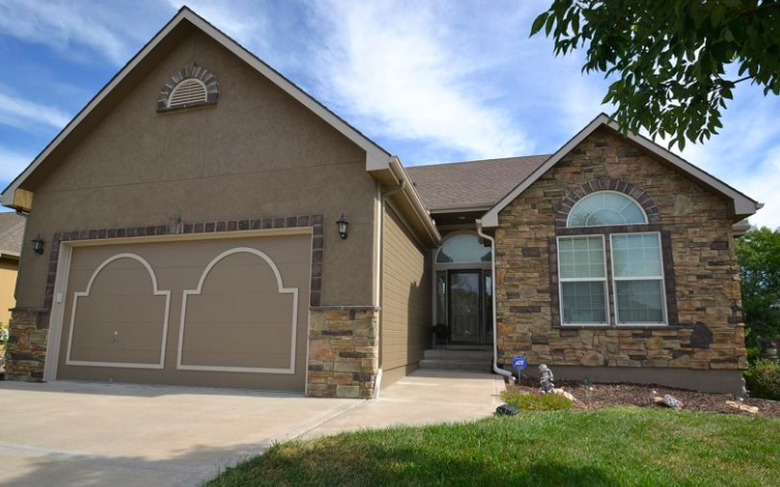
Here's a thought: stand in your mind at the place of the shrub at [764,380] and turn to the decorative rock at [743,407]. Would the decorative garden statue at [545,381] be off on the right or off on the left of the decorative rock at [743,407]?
right

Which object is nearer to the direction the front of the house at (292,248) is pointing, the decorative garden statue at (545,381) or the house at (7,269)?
the decorative garden statue

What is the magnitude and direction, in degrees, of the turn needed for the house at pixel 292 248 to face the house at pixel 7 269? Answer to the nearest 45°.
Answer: approximately 135° to its right

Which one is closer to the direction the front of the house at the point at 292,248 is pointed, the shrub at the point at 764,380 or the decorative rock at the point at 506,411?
the decorative rock

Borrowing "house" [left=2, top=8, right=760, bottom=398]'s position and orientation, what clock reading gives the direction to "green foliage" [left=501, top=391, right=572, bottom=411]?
The green foliage is roughly at 10 o'clock from the house.

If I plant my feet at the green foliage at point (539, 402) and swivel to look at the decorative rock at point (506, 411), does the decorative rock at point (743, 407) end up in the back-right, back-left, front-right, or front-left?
back-left

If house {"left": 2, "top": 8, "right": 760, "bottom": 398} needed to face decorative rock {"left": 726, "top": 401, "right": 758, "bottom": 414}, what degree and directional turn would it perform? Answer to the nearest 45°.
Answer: approximately 90° to its left

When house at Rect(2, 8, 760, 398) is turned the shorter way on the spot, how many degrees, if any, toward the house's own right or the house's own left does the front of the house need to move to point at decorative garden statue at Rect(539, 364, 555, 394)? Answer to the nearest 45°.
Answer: approximately 90° to the house's own left

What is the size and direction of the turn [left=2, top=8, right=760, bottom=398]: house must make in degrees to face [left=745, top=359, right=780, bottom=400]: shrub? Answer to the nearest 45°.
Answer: approximately 90° to its left

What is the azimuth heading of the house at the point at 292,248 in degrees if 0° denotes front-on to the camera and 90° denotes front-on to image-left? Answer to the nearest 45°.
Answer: approximately 0°

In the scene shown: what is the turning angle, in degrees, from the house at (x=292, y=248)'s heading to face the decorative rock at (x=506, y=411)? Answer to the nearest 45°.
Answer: approximately 45° to its left
